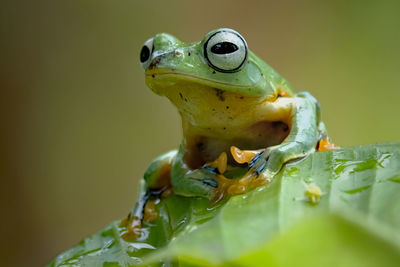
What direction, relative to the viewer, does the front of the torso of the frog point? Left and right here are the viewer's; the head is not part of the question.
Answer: facing the viewer and to the left of the viewer
